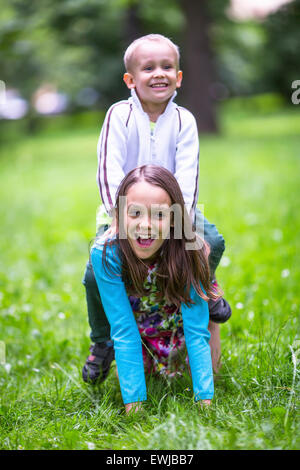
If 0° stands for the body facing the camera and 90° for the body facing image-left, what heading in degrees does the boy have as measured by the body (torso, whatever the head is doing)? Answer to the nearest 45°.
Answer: approximately 0°

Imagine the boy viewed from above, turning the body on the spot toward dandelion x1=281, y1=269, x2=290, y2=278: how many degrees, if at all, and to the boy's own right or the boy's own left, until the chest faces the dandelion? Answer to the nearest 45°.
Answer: approximately 135° to the boy's own left

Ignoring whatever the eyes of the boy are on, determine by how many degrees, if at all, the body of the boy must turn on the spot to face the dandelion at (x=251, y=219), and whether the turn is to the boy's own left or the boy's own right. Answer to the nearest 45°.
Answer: approximately 180°

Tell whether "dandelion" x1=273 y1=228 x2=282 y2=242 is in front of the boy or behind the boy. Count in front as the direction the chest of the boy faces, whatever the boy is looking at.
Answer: behind
